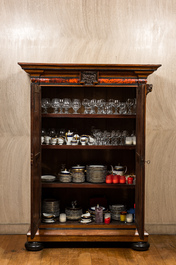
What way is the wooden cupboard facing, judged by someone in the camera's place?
facing the viewer
